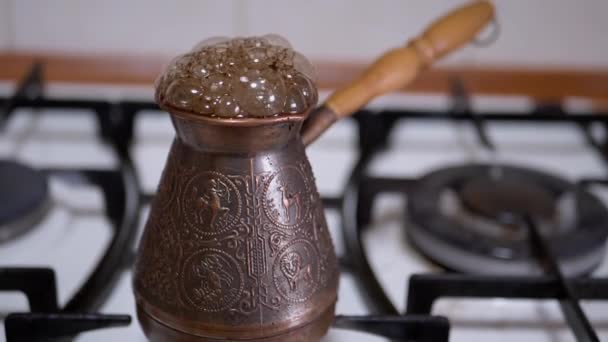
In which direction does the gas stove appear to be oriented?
toward the camera
